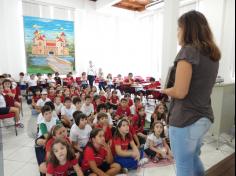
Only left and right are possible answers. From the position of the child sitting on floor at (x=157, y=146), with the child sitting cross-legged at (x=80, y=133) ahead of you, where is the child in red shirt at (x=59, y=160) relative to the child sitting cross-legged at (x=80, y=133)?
left

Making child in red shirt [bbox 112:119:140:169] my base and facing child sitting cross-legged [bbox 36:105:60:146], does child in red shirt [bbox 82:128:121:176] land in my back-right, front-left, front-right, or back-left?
front-left

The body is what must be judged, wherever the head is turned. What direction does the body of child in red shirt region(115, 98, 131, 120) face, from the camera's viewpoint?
toward the camera

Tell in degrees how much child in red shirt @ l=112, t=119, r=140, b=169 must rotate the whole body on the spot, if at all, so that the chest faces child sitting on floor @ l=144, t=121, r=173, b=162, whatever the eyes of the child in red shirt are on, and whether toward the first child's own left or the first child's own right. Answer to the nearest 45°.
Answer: approximately 90° to the first child's own left

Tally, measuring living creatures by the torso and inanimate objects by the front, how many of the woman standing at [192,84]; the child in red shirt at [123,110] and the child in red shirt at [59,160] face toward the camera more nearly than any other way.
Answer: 2

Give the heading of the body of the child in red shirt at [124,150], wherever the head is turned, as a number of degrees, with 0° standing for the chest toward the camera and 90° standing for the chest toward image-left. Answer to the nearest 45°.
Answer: approximately 315°

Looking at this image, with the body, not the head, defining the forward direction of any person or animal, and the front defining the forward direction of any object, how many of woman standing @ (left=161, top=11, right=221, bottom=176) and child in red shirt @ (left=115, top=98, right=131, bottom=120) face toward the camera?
1

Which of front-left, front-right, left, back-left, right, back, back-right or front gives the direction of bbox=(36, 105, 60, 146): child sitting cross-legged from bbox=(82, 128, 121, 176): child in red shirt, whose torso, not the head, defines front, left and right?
back

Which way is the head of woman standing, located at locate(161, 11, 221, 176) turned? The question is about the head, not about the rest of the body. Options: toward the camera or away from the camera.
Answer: away from the camera

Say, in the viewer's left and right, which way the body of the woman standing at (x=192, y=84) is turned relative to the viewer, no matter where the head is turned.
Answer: facing away from the viewer and to the left of the viewer

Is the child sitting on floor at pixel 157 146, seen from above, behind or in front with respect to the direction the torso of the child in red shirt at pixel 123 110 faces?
in front

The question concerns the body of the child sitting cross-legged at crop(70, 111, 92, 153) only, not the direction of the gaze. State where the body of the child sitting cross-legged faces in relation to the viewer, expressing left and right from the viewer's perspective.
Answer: facing the viewer and to the right of the viewer

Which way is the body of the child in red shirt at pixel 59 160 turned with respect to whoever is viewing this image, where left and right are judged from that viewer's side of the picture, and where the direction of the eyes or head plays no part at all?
facing the viewer

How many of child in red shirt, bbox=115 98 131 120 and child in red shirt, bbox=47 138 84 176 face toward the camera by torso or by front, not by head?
2
